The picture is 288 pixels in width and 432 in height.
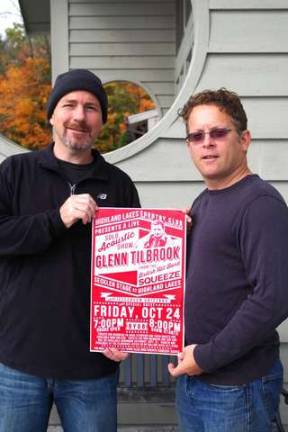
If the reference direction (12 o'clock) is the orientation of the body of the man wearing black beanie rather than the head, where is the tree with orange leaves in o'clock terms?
The tree with orange leaves is roughly at 6 o'clock from the man wearing black beanie.

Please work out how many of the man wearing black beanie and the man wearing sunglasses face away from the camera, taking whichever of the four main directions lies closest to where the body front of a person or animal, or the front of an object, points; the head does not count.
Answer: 0

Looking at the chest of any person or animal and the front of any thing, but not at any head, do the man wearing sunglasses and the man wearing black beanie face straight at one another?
no

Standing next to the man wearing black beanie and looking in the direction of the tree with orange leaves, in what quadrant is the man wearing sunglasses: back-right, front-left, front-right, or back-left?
back-right

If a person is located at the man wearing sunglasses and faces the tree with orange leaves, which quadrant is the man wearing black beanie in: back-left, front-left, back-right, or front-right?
front-left

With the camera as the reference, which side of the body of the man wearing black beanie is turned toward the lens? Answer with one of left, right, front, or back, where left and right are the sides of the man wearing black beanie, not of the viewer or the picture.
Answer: front

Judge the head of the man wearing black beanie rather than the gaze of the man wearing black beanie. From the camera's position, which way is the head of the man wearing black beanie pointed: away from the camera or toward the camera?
toward the camera

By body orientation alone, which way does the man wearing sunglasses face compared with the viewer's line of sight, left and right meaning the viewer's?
facing the viewer and to the left of the viewer

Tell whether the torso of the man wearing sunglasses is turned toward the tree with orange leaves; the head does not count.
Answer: no
